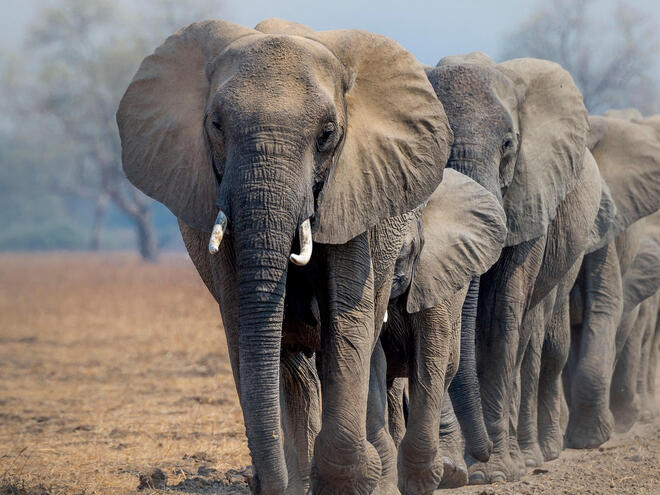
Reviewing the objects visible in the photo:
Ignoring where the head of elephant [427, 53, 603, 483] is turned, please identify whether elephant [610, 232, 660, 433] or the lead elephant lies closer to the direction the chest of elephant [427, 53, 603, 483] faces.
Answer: the lead elephant

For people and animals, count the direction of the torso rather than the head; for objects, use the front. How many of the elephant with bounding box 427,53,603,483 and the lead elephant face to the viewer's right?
0

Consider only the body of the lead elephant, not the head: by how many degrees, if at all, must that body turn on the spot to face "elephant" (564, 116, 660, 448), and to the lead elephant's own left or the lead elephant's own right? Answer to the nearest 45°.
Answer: approximately 135° to the lead elephant's own left

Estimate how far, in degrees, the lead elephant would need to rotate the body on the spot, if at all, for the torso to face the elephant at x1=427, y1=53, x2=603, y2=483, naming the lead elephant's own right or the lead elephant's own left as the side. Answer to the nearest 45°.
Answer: approximately 135° to the lead elephant's own left

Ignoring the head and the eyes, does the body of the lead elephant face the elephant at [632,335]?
no

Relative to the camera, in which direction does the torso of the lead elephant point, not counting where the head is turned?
toward the camera

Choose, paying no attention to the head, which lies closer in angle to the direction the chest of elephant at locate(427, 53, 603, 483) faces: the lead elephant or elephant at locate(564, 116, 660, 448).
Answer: the lead elephant

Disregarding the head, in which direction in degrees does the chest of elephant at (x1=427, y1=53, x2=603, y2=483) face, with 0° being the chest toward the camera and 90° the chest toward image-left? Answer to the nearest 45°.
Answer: approximately 45°

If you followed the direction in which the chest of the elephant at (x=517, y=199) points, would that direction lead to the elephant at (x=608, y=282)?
no
